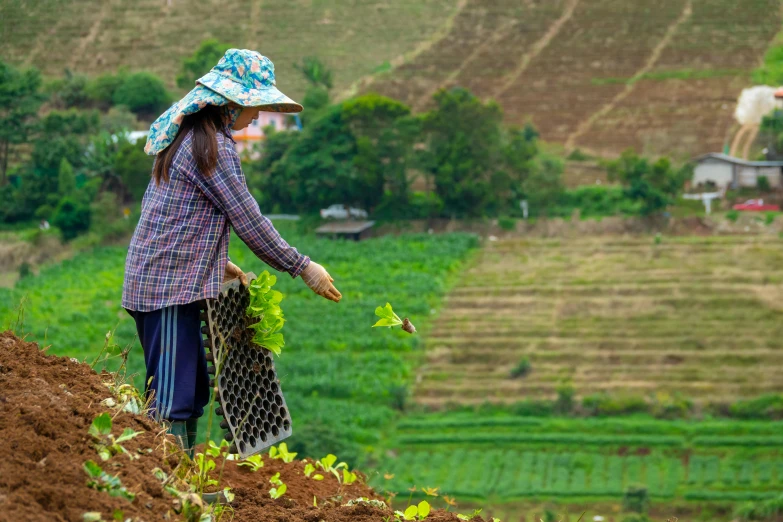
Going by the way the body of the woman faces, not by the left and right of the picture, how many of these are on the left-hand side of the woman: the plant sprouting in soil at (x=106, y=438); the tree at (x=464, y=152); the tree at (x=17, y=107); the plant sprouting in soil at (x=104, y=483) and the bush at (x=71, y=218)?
3

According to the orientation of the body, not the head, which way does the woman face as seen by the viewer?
to the viewer's right

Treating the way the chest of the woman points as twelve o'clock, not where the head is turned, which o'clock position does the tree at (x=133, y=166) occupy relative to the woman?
The tree is roughly at 9 o'clock from the woman.

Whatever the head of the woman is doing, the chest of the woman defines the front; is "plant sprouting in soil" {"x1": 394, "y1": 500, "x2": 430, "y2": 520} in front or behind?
in front

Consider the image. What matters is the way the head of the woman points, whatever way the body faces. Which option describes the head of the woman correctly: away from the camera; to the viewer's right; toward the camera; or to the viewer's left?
to the viewer's right

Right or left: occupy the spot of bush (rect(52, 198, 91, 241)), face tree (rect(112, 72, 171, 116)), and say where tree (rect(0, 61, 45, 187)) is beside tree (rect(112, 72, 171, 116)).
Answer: left

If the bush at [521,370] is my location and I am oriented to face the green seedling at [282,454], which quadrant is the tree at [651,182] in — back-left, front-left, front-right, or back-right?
back-left

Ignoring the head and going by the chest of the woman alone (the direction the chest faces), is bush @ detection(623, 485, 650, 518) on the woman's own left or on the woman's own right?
on the woman's own left

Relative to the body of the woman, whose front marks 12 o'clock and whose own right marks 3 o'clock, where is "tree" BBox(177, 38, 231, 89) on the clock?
The tree is roughly at 9 o'clock from the woman.

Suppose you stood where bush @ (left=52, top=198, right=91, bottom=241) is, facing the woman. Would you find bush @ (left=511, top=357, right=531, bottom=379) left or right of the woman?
left

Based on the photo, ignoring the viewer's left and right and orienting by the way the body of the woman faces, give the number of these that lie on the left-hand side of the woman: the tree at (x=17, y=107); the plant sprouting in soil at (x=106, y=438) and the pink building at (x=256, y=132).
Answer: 2

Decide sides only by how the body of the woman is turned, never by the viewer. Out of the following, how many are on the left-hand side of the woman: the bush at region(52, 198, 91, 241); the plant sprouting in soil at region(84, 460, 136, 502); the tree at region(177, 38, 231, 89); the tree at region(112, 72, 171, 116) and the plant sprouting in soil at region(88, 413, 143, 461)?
3
